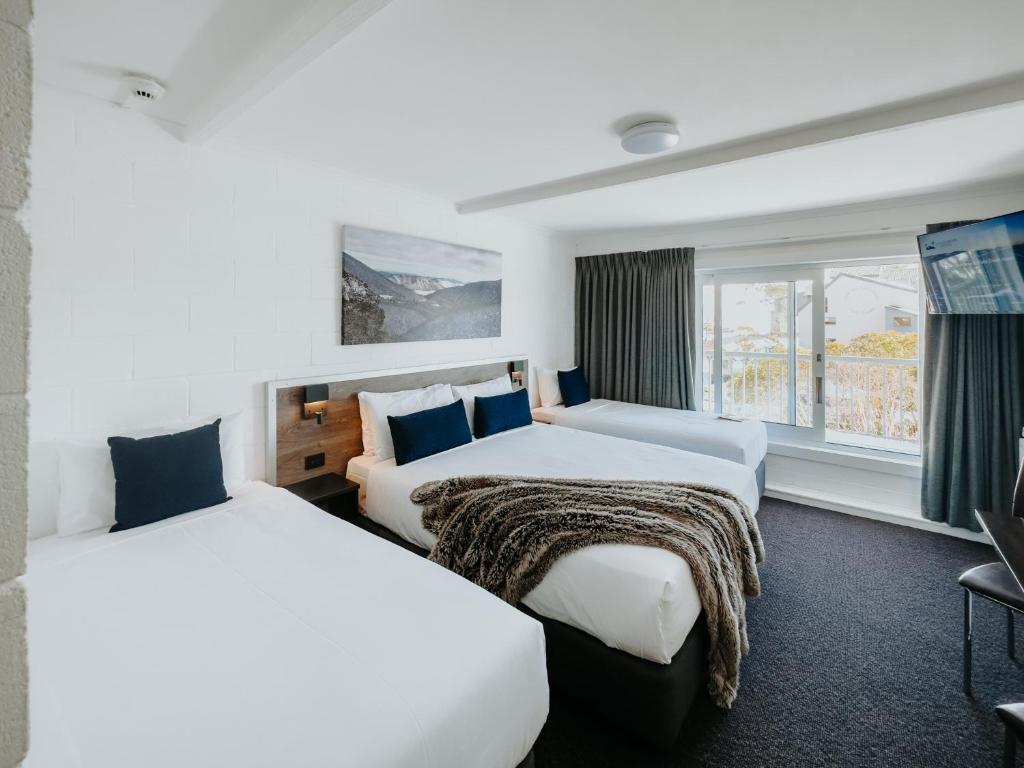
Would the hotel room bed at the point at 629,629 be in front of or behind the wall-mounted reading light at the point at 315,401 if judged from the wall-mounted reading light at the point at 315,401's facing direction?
in front

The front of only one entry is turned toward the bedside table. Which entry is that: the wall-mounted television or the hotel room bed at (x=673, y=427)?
the wall-mounted television

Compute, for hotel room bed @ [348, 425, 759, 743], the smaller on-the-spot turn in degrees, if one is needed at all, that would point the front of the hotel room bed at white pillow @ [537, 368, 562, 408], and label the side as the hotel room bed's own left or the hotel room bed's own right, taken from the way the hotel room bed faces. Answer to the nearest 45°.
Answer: approximately 135° to the hotel room bed's own left

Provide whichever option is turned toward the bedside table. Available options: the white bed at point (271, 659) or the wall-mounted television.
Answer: the wall-mounted television

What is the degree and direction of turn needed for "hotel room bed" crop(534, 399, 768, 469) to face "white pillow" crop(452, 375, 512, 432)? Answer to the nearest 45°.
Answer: approximately 135° to its right

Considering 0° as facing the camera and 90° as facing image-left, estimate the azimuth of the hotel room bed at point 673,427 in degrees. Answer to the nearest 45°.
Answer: approximately 315°

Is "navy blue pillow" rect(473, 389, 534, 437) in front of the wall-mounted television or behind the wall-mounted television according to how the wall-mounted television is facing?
in front

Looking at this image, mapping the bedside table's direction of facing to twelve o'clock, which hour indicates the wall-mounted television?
The wall-mounted television is roughly at 11 o'clock from the bedside table.

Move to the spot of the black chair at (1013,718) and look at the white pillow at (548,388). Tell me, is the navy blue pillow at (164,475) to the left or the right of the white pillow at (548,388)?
left

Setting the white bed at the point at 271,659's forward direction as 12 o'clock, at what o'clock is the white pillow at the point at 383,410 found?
The white pillow is roughly at 8 o'clock from the white bed.

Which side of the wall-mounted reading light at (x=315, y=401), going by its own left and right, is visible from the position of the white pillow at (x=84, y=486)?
right

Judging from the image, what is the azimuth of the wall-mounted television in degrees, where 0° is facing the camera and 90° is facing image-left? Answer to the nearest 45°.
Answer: approximately 45°

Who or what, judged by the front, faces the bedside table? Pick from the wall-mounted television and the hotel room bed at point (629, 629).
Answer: the wall-mounted television

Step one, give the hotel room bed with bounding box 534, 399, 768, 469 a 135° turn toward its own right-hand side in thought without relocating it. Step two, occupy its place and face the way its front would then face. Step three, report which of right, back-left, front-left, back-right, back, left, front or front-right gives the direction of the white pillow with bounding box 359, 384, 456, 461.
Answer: front-left

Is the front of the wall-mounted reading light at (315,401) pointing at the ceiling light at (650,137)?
yes
